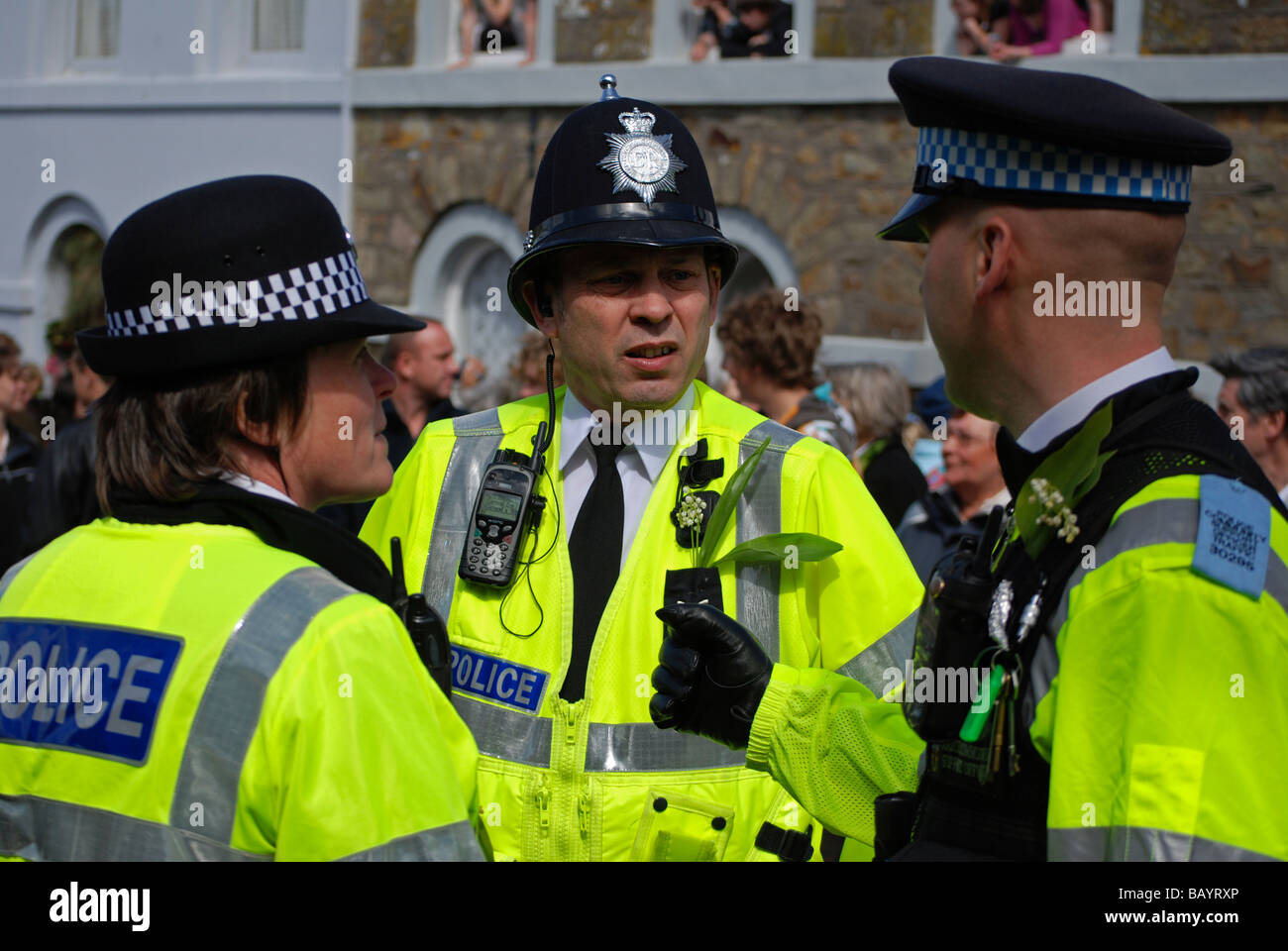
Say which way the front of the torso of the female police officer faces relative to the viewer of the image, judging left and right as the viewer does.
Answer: facing away from the viewer and to the right of the viewer

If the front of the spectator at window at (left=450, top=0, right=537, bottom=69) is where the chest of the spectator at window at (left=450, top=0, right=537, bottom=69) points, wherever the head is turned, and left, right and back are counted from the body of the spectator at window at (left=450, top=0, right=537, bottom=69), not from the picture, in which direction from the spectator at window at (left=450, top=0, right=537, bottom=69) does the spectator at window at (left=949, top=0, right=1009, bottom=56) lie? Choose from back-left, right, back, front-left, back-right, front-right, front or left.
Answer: front-left

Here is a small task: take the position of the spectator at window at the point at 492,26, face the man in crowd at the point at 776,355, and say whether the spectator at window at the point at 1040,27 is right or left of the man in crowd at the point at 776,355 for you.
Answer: left

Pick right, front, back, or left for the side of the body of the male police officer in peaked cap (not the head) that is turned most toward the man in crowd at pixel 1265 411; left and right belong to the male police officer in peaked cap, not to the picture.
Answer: right

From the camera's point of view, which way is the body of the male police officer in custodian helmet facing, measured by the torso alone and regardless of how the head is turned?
toward the camera

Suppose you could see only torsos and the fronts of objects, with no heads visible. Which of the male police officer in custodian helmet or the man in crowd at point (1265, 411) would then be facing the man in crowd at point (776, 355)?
the man in crowd at point (1265, 411)

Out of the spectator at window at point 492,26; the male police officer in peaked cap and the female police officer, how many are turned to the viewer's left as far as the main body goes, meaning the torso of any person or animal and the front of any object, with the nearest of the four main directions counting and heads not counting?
1

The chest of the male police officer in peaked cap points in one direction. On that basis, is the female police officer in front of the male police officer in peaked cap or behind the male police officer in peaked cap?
in front

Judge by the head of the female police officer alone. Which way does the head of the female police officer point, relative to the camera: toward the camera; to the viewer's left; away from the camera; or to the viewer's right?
to the viewer's right

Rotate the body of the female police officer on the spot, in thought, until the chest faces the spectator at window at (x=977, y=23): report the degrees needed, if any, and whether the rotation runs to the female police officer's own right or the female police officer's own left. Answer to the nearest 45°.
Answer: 0° — they already face them

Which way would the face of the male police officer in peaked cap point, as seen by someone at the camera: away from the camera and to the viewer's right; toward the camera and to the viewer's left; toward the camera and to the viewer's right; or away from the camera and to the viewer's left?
away from the camera and to the viewer's left

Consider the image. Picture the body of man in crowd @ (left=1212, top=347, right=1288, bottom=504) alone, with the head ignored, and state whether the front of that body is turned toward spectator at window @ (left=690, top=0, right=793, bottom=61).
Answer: no

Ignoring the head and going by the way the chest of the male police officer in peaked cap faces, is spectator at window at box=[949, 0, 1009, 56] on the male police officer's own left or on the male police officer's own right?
on the male police officer's own right

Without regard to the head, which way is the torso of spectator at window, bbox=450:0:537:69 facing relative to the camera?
toward the camera

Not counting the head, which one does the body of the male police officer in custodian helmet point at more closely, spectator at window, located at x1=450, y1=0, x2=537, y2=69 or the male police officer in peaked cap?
the male police officer in peaked cap

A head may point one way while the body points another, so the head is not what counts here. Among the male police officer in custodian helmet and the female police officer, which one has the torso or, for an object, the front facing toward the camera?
the male police officer in custodian helmet
